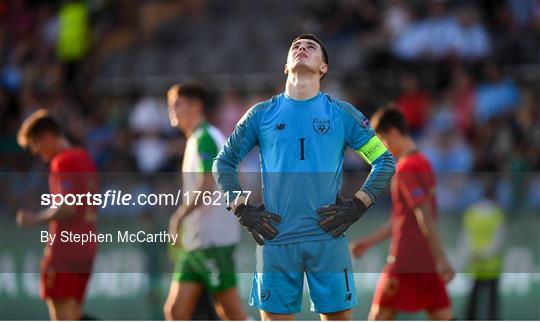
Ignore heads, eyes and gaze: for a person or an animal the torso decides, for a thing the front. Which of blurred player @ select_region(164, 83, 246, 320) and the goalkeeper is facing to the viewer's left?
the blurred player

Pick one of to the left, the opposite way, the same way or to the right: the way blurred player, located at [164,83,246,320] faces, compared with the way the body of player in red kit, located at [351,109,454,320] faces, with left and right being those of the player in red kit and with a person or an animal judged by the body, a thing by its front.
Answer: the same way

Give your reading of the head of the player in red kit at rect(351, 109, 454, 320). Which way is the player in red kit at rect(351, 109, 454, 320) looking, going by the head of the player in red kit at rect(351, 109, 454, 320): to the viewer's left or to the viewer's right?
to the viewer's left

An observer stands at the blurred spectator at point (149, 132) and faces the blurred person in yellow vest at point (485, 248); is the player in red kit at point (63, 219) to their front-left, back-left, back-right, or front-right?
front-right

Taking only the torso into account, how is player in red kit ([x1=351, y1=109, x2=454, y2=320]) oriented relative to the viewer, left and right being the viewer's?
facing to the left of the viewer

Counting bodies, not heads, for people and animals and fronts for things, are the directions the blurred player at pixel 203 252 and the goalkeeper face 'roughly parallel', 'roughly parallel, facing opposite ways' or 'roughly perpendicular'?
roughly perpendicular

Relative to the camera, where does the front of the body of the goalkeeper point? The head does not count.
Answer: toward the camera

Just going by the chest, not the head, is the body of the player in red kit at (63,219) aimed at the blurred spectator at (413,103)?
no

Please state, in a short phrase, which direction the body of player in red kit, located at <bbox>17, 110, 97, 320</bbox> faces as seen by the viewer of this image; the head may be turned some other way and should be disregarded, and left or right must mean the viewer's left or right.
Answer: facing to the left of the viewer

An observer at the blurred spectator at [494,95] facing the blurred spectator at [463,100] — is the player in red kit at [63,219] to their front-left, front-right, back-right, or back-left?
front-left

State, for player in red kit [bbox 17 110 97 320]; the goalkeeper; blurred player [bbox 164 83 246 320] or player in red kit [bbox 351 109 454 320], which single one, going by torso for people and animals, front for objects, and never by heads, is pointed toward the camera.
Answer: the goalkeeper

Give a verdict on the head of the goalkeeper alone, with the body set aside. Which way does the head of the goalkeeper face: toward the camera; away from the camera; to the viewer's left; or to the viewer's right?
toward the camera

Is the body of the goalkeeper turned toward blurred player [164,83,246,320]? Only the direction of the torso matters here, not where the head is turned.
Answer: no
